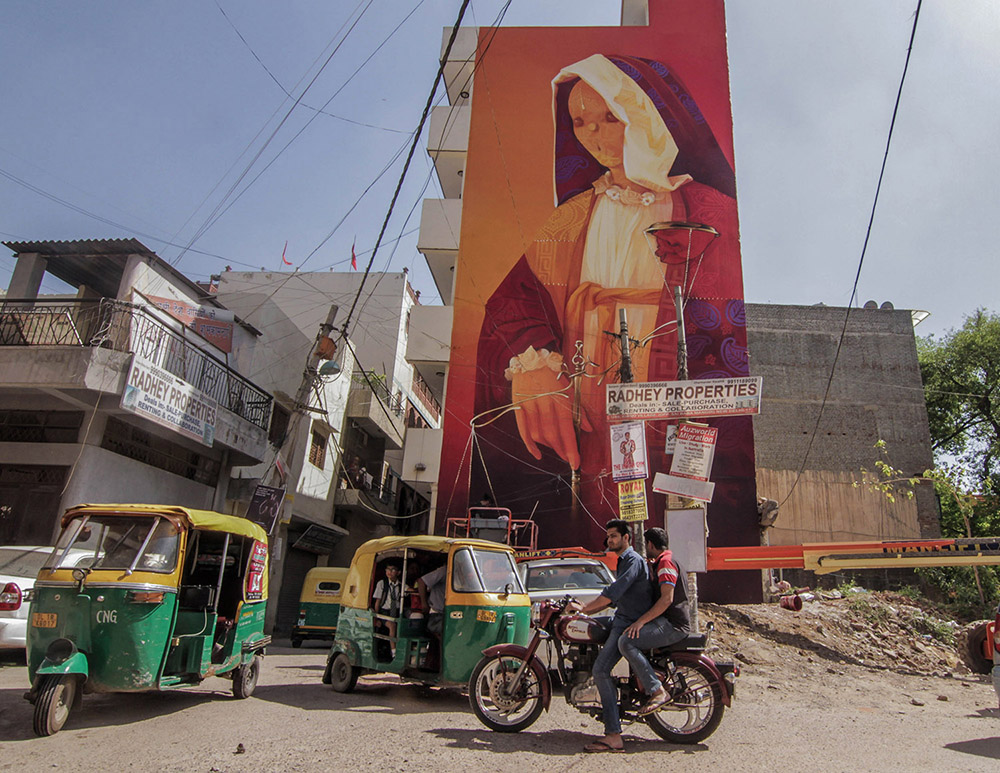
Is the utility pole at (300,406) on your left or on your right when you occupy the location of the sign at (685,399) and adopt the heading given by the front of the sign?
on your right

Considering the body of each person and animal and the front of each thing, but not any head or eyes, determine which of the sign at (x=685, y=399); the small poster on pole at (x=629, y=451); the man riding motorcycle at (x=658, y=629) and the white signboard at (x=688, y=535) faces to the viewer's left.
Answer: the man riding motorcycle

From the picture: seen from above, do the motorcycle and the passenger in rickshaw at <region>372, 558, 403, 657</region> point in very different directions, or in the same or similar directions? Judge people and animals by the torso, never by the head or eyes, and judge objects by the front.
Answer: very different directions

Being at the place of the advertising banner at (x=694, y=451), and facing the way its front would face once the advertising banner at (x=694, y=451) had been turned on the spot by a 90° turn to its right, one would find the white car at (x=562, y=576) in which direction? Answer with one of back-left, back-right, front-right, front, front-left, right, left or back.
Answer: front-left

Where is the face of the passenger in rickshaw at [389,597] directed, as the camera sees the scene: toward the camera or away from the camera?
toward the camera

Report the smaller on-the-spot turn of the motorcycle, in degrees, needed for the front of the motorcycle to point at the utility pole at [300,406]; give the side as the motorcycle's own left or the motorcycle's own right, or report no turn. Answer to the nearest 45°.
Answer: approximately 45° to the motorcycle's own right

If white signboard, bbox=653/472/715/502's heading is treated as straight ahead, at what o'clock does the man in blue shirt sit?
The man in blue shirt is roughly at 12 o'clock from the white signboard.

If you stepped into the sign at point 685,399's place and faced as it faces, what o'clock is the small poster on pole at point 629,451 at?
The small poster on pole is roughly at 3 o'clock from the sign.

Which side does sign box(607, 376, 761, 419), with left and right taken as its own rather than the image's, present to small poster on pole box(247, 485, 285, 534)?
right

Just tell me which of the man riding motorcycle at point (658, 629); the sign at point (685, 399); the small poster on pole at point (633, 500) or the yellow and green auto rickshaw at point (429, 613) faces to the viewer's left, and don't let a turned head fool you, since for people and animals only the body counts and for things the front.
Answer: the man riding motorcycle

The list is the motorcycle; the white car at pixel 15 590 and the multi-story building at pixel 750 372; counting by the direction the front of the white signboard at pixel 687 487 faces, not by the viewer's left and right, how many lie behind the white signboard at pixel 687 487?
1

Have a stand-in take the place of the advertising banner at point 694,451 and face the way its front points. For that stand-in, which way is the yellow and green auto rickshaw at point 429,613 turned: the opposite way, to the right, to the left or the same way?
to the left

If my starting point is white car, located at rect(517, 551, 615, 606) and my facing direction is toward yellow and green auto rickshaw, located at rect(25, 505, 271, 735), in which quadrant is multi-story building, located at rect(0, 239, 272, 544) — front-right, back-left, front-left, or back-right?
front-right

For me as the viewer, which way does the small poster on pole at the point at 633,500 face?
facing the viewer
